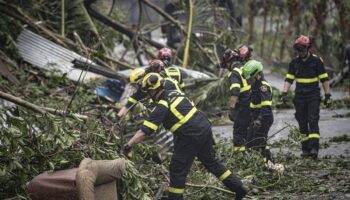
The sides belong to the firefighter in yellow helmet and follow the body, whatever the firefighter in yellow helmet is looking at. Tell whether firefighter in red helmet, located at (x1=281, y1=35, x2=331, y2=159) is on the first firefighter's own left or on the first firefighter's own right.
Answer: on the first firefighter's own right

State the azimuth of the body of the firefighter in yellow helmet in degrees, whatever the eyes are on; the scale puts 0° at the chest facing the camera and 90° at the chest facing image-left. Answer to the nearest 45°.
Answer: approximately 135°

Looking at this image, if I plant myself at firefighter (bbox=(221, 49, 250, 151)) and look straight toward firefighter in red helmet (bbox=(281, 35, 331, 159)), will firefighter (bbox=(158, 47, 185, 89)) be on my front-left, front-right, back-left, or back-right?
back-left
